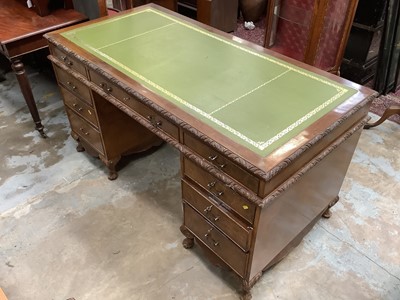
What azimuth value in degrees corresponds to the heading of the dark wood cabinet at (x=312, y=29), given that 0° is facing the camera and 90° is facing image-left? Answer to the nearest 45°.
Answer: approximately 45°
